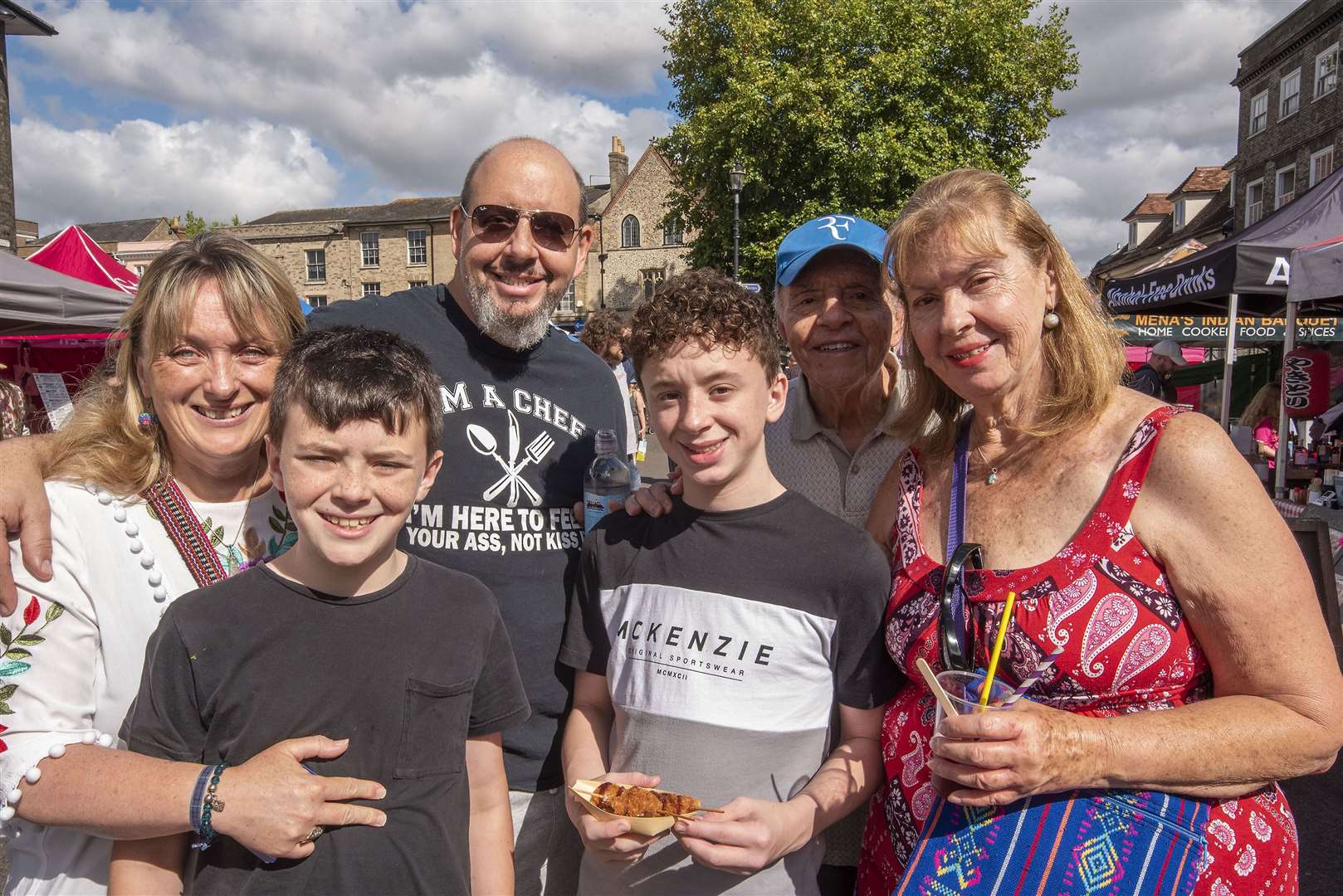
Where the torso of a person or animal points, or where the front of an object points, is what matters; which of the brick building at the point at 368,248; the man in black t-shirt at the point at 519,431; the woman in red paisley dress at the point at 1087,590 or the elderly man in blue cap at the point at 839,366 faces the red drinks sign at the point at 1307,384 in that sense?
the brick building

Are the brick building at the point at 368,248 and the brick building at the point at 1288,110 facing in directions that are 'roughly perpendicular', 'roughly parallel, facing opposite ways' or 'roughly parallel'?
roughly perpendicular

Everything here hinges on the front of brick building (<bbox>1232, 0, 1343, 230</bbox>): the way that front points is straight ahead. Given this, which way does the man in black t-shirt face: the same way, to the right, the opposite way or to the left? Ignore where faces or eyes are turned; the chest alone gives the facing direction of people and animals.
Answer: to the left

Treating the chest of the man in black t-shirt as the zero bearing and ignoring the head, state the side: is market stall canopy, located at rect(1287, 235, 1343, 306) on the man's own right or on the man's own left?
on the man's own left

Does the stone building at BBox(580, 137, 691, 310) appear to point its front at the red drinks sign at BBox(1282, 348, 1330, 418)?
yes

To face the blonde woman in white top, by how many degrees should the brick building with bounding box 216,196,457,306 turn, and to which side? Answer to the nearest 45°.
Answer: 0° — it already faces them

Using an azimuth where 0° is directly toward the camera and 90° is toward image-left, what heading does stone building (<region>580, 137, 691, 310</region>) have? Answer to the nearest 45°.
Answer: approximately 0°

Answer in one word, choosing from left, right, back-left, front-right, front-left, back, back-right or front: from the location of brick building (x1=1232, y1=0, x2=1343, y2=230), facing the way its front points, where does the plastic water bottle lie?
front-left

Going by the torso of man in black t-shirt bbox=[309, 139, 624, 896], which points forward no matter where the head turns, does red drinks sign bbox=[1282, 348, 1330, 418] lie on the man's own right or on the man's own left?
on the man's own left
